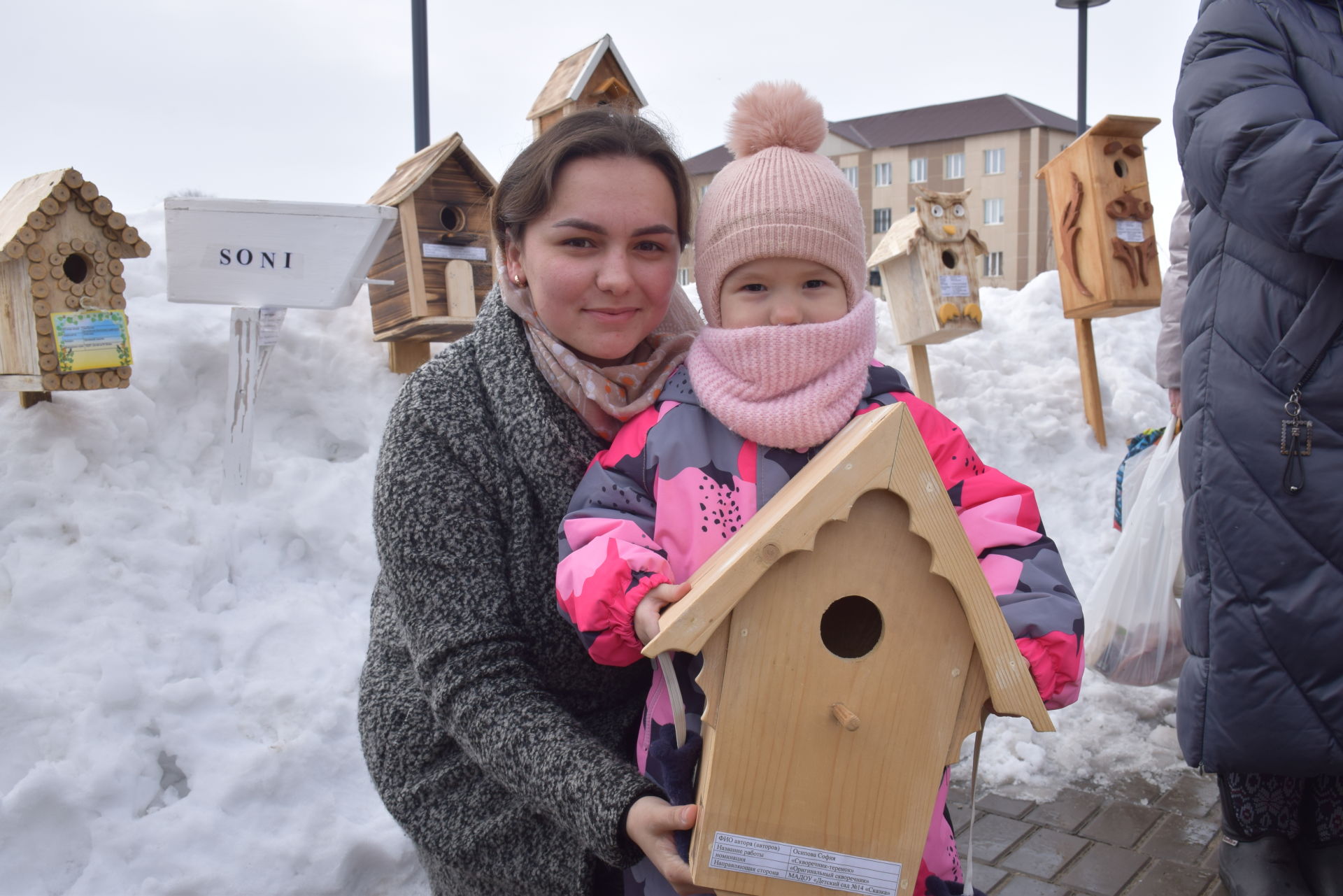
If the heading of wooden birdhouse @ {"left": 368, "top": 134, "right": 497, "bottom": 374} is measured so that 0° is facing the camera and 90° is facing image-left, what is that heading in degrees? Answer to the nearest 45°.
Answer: approximately 315°

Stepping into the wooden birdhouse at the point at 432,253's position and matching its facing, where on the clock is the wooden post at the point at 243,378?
The wooden post is roughly at 3 o'clock from the wooden birdhouse.

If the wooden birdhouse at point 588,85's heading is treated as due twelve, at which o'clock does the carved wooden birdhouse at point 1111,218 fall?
The carved wooden birdhouse is roughly at 10 o'clock from the wooden birdhouse.

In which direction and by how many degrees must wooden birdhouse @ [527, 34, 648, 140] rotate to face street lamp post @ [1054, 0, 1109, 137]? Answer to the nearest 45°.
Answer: approximately 90° to its left

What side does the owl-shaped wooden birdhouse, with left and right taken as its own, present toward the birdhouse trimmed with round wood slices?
right

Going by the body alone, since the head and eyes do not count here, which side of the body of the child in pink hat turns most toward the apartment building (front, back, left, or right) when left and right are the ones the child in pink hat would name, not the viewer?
back

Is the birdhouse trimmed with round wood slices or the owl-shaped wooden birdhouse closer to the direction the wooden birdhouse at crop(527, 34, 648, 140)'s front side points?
the owl-shaped wooden birdhouse
